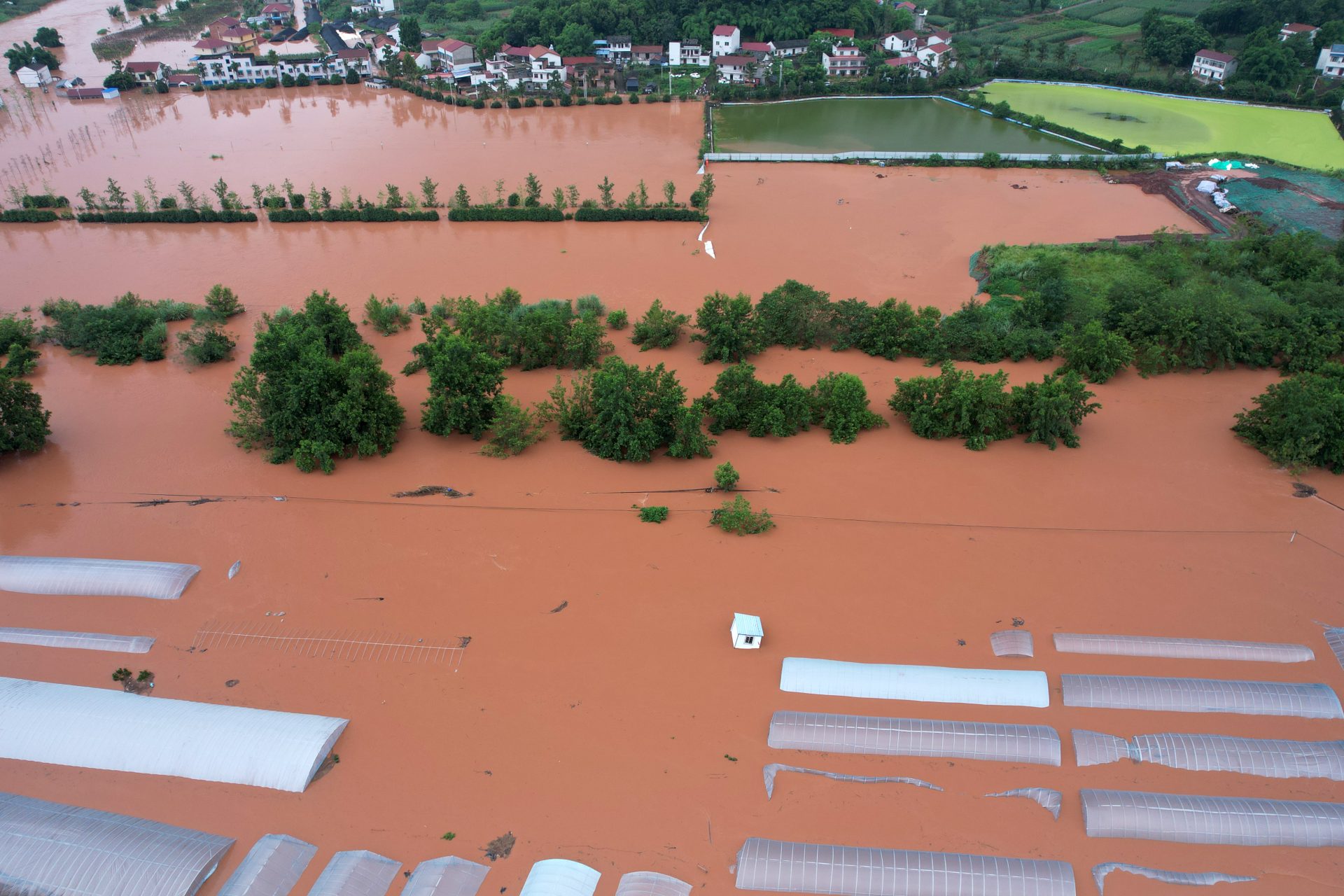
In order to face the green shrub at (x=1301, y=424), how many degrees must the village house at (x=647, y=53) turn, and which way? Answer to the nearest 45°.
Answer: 0° — it already faces it

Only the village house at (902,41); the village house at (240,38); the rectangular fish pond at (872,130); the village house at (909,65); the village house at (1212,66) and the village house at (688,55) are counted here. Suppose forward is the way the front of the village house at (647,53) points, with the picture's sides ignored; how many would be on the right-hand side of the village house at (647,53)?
1

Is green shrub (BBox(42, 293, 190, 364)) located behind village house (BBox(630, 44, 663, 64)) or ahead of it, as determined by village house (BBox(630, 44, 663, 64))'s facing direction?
ahead

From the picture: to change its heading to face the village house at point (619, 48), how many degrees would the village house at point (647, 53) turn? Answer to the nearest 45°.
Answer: approximately 90° to its right

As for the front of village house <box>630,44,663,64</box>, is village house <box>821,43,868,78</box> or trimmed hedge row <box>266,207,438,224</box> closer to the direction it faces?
the trimmed hedge row

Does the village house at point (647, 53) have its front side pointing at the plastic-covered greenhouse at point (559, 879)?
yes

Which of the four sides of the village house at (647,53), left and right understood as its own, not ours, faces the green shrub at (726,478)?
front

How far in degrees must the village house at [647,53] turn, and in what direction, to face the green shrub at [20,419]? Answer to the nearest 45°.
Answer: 0° — it already faces it

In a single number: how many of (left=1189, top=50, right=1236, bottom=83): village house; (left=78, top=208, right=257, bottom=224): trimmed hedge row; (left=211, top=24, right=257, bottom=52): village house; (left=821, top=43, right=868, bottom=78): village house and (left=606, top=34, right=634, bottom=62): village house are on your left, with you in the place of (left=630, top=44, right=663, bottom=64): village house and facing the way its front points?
2

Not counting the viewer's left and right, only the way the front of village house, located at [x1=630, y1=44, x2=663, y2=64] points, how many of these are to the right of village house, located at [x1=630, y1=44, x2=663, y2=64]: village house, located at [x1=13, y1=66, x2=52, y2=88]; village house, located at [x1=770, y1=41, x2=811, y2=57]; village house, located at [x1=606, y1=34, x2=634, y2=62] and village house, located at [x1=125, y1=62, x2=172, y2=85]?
3

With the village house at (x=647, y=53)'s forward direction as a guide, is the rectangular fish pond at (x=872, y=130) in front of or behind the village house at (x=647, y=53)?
in front

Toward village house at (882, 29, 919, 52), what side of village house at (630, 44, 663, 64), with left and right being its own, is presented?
left

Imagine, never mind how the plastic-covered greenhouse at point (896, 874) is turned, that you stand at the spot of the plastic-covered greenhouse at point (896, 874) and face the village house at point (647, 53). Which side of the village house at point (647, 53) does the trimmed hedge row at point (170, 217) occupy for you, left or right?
left

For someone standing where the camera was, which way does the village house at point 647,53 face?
facing the viewer

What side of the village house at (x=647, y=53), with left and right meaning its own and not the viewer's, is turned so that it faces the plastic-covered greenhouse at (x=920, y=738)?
front

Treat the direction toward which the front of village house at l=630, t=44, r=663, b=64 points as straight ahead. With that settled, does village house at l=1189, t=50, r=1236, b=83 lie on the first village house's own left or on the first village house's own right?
on the first village house's own left

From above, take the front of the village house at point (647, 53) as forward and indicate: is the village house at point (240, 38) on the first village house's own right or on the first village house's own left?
on the first village house's own right

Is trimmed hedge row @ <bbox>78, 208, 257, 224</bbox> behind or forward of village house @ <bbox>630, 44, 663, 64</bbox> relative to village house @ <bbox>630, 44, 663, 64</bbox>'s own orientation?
forward

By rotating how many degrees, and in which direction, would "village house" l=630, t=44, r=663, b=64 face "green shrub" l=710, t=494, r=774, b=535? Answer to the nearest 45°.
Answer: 0° — it already faces it

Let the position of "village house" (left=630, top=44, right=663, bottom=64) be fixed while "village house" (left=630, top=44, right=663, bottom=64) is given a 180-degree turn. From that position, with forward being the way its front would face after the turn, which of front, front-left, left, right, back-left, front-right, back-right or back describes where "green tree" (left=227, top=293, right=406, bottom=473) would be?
back

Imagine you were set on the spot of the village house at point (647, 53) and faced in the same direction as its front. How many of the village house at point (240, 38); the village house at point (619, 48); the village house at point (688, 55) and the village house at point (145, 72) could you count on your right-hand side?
3
